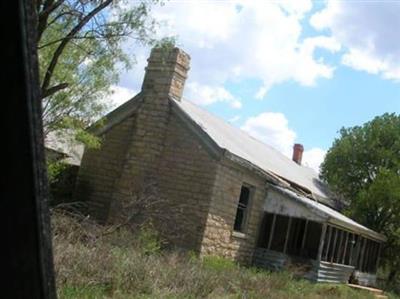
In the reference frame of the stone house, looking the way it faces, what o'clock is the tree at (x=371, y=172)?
The tree is roughly at 9 o'clock from the stone house.

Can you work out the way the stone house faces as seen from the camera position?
facing the viewer and to the right of the viewer
